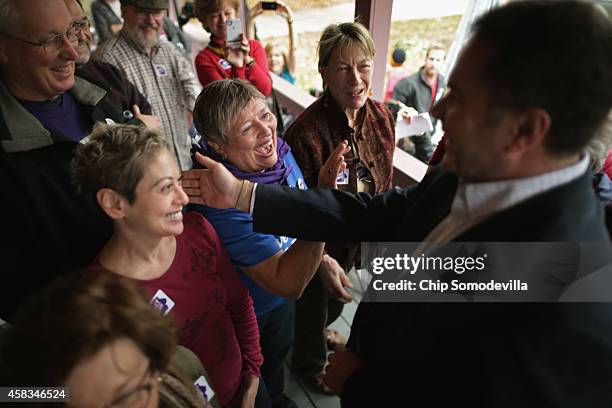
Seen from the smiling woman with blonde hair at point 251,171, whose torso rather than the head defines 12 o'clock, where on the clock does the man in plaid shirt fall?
The man in plaid shirt is roughly at 7 o'clock from the smiling woman with blonde hair.

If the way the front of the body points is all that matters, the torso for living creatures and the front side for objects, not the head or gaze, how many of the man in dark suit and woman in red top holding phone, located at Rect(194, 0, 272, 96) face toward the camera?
1

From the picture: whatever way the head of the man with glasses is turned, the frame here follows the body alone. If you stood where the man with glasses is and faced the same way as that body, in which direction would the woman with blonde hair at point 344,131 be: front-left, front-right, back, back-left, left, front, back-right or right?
front-left

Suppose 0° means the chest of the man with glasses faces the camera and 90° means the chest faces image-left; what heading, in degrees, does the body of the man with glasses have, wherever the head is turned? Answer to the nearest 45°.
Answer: approximately 315°

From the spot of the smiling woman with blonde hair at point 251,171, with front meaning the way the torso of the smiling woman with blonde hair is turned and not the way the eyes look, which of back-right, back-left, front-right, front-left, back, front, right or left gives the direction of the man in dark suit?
front

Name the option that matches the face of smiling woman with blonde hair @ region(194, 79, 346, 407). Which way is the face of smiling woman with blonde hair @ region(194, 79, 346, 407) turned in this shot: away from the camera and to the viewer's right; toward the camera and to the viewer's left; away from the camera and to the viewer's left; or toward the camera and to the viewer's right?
toward the camera and to the viewer's right

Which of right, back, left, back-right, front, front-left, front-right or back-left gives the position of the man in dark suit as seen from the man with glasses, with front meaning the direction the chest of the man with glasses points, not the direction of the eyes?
front

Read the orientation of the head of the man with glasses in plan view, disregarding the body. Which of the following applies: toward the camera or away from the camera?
toward the camera

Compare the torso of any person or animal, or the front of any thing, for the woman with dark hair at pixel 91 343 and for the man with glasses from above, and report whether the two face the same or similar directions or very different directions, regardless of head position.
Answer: same or similar directions

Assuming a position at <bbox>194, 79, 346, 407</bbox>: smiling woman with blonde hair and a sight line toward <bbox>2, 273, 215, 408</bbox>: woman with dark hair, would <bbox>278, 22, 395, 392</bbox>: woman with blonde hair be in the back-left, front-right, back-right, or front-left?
back-left

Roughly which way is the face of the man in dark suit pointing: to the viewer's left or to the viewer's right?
to the viewer's left

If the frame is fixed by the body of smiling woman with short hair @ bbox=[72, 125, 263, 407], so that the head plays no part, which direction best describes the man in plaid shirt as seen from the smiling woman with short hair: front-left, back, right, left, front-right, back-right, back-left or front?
back-left

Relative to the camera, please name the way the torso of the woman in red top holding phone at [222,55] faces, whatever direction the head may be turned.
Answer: toward the camera

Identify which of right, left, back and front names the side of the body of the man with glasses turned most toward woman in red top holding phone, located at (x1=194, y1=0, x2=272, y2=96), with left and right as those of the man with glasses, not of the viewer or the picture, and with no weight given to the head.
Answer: left

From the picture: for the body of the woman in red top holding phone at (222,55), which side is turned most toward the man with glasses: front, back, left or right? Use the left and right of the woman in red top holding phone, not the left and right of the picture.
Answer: front

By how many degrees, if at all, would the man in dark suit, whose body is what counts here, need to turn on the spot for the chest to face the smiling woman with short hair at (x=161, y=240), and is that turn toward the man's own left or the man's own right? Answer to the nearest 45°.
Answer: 0° — they already face them
